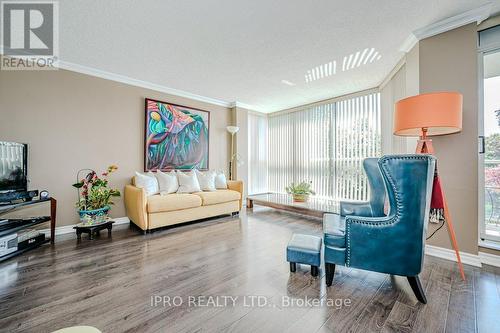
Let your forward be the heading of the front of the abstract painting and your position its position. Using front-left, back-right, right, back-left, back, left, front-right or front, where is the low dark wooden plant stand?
right

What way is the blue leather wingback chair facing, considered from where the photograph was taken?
facing to the left of the viewer

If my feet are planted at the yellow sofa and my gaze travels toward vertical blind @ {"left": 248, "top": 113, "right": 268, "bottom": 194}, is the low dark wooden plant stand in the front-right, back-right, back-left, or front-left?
back-left

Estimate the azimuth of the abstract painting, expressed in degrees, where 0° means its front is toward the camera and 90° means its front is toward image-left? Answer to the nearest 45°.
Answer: approximately 315°

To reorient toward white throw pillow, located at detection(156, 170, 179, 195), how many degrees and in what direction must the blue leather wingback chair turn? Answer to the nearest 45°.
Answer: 0° — it already faces it

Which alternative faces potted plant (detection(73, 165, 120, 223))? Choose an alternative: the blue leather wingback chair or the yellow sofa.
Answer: the blue leather wingback chair

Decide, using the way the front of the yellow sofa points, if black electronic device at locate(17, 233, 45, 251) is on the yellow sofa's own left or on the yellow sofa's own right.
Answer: on the yellow sofa's own right

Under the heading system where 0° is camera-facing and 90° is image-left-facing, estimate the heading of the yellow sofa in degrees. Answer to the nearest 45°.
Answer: approximately 315°

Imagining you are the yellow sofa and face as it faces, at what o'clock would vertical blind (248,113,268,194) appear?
The vertical blind is roughly at 9 o'clock from the yellow sofa.

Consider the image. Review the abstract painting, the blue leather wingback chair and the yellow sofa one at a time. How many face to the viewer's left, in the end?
1
